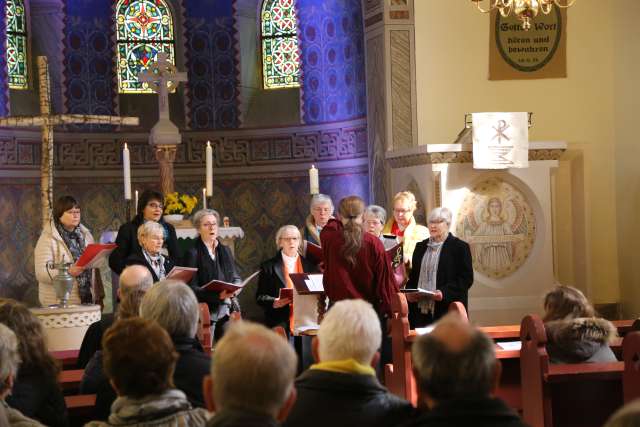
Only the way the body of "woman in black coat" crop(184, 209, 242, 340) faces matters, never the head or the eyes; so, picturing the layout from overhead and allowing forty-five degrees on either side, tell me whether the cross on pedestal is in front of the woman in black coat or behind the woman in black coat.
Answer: behind

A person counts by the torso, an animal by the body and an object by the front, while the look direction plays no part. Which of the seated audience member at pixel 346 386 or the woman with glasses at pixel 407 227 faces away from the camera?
the seated audience member

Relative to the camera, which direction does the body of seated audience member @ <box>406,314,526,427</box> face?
away from the camera

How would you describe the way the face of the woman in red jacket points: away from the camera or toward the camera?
away from the camera

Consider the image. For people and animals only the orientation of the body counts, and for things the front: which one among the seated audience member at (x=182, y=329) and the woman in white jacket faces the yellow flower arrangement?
the seated audience member

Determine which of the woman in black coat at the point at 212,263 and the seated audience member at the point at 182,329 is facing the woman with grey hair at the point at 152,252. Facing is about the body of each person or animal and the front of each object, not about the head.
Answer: the seated audience member

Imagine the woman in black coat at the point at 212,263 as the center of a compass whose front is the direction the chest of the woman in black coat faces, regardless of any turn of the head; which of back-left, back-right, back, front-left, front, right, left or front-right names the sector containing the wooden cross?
back

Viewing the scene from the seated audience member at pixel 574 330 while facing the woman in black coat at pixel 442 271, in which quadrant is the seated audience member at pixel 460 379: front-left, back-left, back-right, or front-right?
back-left

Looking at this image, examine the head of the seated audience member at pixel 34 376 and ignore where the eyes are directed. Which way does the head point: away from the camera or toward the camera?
away from the camera

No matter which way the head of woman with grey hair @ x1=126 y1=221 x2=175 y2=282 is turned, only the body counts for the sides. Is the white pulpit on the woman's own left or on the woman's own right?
on the woman's own left

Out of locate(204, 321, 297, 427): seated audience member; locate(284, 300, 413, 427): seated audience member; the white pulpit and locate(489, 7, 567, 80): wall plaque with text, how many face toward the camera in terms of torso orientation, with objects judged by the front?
2

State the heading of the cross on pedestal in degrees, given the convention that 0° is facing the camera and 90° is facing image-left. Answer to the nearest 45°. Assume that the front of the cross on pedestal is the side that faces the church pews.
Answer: approximately 0°

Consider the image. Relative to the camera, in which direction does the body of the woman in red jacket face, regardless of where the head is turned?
away from the camera

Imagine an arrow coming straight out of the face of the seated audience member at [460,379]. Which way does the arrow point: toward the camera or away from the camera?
away from the camera
